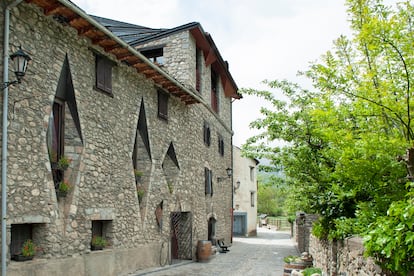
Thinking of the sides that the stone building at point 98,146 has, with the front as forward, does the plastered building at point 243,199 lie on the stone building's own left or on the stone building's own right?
on the stone building's own left

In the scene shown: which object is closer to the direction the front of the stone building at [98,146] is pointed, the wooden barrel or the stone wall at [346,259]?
the stone wall

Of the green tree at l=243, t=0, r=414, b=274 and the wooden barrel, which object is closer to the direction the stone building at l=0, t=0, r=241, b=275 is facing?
the green tree

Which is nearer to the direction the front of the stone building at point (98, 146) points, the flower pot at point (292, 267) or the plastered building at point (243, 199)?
the flower pot

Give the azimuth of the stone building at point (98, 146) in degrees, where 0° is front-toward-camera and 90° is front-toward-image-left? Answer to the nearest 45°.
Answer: approximately 315°

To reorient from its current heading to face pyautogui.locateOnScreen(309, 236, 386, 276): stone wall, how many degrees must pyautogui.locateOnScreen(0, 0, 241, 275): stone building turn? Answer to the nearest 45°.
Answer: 0° — it already faces it

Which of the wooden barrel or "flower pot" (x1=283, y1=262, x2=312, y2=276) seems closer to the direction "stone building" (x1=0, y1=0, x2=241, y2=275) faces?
the flower pot

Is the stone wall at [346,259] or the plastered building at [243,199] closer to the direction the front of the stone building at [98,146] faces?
the stone wall

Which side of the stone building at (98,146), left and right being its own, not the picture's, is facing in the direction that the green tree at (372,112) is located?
front
